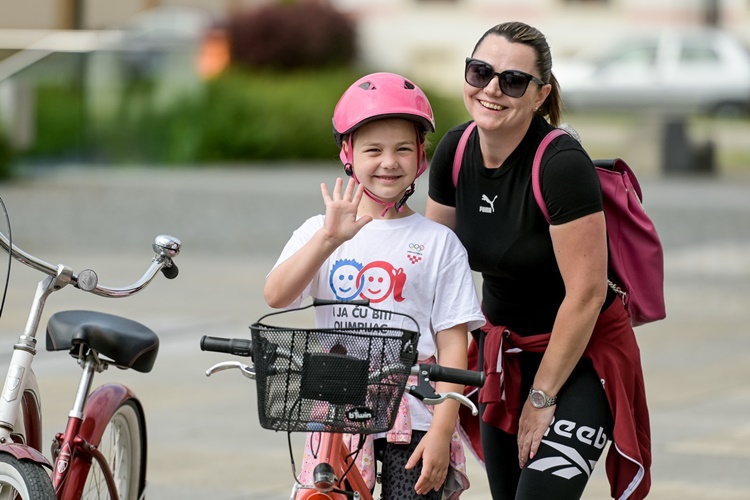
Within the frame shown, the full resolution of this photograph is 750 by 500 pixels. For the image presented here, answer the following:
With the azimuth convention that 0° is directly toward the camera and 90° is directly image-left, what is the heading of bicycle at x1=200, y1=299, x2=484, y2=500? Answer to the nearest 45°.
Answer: approximately 0°

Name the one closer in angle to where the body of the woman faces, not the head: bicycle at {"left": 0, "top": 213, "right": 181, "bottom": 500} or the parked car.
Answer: the bicycle

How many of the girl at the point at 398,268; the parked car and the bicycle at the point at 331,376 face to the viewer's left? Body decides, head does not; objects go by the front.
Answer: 1

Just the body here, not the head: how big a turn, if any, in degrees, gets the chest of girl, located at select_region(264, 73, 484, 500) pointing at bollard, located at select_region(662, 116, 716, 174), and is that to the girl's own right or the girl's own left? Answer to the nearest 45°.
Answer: approximately 180°

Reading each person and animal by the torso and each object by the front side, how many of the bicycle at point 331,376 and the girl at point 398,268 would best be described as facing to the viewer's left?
0

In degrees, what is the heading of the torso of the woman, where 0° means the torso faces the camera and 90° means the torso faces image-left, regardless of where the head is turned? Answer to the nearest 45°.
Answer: approximately 45°

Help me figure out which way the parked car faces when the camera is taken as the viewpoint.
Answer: facing to the left of the viewer

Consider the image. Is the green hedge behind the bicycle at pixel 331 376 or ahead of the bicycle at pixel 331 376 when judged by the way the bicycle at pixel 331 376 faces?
behind

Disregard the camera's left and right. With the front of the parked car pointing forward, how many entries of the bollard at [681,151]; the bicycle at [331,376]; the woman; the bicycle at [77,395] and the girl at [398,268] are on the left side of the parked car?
5

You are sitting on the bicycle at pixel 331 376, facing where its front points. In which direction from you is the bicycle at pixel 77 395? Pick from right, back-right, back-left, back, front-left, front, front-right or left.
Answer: back-right

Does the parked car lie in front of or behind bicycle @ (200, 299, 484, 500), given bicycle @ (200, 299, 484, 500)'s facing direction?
behind
